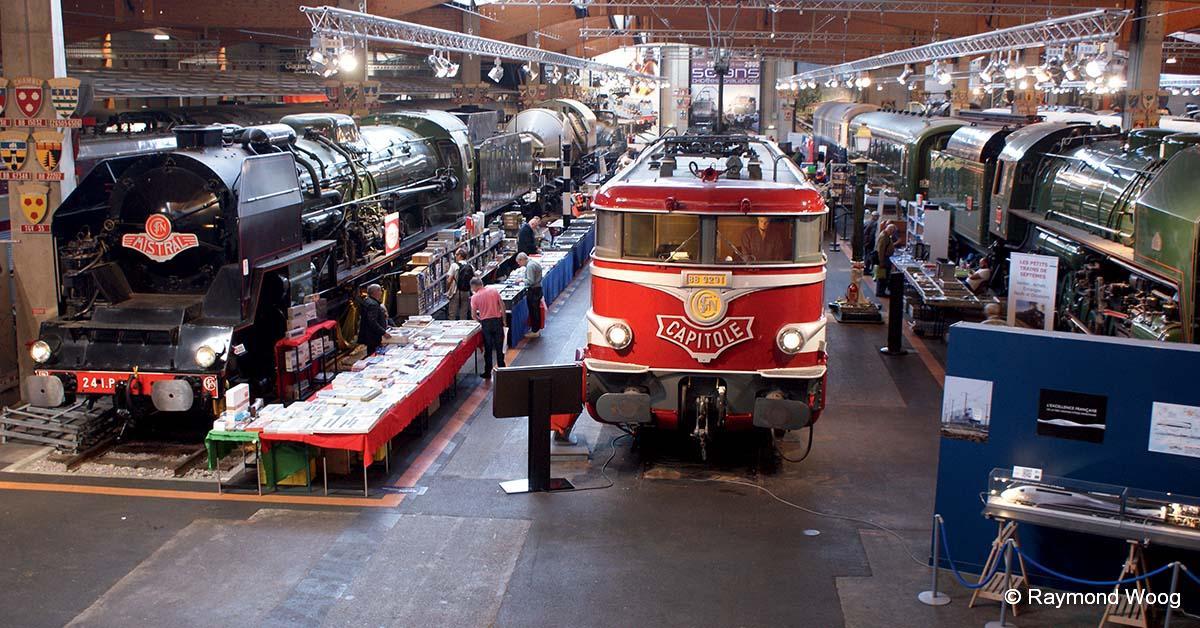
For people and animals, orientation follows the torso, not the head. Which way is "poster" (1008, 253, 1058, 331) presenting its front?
toward the camera

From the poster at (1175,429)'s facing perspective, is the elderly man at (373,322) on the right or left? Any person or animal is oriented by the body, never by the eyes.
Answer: on its right

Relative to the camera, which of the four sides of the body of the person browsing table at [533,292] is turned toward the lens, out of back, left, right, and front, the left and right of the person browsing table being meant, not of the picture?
left

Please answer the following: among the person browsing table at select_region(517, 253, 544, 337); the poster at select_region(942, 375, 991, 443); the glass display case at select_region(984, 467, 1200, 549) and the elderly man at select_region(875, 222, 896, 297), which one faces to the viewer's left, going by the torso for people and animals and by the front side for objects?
the person browsing table

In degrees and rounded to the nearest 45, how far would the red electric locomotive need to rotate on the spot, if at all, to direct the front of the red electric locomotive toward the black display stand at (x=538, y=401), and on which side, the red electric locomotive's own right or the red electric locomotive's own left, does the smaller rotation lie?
0° — it already faces it

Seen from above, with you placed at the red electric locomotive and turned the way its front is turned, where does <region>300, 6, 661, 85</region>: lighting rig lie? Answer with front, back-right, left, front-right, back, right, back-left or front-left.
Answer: back-right

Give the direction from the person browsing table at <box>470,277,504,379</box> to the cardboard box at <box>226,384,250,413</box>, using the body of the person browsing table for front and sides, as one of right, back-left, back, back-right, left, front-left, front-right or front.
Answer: left

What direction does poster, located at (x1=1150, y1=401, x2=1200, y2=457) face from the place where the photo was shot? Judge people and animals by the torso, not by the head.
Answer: facing the viewer

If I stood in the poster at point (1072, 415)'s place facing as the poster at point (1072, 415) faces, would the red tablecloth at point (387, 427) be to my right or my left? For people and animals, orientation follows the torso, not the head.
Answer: on my right

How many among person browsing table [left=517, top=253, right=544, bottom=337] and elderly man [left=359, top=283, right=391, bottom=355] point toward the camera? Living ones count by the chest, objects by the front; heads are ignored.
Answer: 0

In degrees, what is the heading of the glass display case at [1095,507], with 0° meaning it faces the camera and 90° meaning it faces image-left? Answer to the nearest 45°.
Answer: approximately 0°

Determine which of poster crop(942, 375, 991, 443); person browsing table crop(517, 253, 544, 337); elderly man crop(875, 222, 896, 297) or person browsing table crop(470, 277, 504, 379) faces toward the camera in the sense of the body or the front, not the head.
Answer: the poster

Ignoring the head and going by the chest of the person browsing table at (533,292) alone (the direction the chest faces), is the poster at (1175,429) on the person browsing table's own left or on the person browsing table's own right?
on the person browsing table's own left
